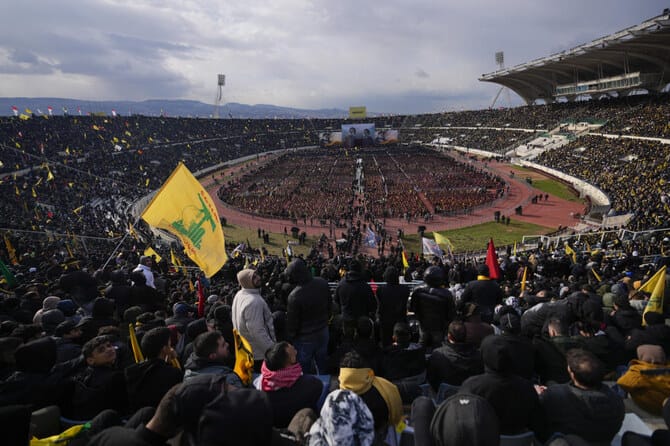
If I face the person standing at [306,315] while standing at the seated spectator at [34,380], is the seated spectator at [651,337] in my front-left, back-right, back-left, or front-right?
front-right

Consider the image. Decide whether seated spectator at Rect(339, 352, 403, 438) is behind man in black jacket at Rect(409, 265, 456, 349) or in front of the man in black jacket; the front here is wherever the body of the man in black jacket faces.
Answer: behind

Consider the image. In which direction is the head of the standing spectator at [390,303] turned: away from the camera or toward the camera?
away from the camera

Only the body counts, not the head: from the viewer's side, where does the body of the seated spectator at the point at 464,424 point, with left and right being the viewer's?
facing away from the viewer

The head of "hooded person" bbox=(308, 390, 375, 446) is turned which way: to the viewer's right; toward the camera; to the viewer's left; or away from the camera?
away from the camera

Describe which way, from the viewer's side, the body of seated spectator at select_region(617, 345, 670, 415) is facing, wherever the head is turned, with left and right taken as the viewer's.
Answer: facing away from the viewer

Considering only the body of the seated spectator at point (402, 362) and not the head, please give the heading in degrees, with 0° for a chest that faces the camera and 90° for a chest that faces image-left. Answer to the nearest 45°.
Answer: approximately 180°

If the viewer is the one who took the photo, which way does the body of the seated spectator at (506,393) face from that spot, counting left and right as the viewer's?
facing away from the viewer

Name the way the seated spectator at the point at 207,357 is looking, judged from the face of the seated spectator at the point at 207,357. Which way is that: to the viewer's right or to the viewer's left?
to the viewer's right

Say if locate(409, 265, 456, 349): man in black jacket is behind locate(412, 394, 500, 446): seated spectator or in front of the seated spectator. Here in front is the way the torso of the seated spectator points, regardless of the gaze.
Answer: in front

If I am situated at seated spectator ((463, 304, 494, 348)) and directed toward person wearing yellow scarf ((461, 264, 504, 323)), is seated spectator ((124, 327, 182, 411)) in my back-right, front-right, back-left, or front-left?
back-left

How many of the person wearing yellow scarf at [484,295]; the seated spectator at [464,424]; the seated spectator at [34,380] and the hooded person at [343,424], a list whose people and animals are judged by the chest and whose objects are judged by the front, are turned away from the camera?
4

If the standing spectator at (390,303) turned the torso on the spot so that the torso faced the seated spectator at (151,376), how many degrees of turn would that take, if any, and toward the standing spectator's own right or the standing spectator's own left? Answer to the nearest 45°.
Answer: approximately 135° to the standing spectator's own left

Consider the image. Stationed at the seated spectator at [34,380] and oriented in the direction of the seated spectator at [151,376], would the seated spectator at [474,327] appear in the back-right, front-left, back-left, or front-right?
front-left
